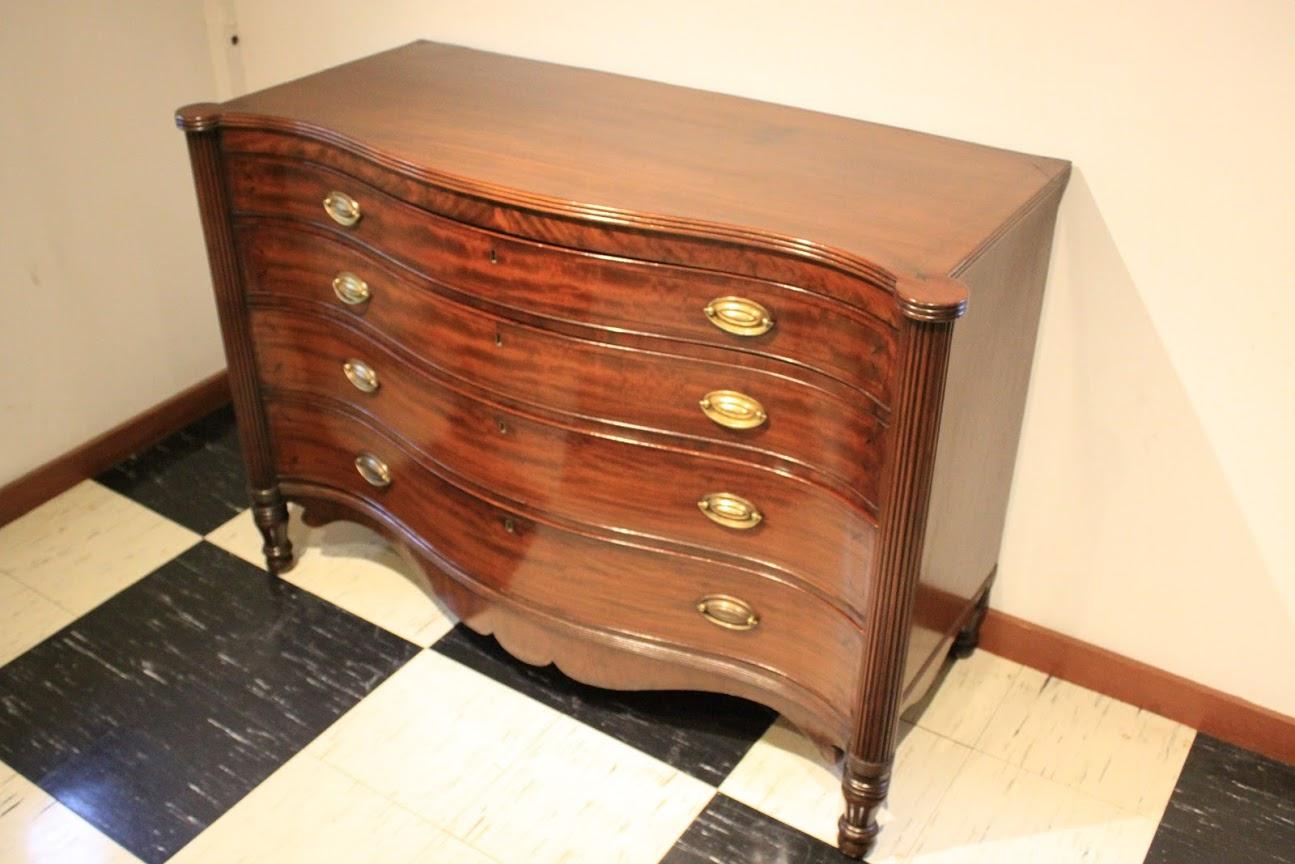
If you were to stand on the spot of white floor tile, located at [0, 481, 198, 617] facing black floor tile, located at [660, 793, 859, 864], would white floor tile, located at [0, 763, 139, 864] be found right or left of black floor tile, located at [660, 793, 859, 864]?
right

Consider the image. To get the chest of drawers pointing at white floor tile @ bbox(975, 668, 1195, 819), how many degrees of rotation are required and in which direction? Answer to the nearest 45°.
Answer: approximately 135° to its left

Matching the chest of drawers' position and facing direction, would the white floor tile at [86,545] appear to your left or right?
on your right

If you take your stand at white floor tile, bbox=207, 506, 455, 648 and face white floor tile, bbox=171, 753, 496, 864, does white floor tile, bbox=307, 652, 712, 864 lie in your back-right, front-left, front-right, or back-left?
front-left

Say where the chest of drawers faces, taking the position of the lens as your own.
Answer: facing the viewer and to the left of the viewer

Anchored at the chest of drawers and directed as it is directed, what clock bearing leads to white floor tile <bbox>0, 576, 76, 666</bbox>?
The white floor tile is roughly at 2 o'clock from the chest of drawers.
